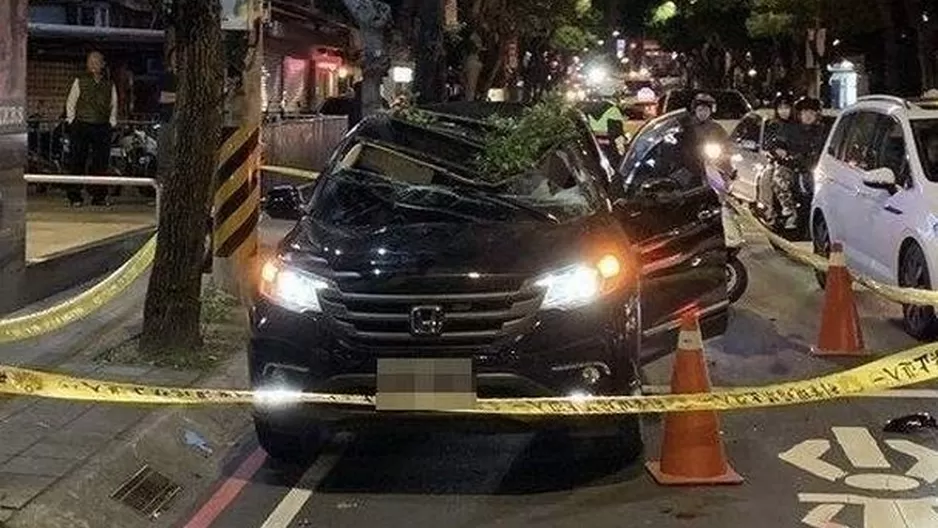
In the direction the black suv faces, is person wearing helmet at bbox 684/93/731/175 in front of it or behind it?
behind

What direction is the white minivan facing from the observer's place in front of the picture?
facing the viewer and to the right of the viewer

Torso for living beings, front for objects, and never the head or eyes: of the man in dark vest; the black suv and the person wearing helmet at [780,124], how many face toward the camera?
3

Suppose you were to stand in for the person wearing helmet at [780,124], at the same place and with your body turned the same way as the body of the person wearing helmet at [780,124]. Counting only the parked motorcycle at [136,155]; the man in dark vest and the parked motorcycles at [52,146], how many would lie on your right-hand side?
3

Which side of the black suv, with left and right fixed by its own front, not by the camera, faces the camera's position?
front

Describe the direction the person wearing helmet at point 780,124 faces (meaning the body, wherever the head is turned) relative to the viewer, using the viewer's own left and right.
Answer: facing the viewer

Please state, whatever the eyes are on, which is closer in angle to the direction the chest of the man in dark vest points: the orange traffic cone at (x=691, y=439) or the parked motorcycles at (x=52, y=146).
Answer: the orange traffic cone

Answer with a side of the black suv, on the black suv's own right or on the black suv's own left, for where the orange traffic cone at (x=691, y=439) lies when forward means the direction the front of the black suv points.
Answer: on the black suv's own left

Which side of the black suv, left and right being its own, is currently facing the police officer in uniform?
back

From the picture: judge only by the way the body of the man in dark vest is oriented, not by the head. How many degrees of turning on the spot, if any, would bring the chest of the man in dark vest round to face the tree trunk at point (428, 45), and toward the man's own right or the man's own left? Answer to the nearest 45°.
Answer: approximately 135° to the man's own left

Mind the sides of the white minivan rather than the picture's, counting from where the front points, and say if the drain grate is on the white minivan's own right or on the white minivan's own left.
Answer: on the white minivan's own right

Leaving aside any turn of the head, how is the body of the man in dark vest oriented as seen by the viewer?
toward the camera

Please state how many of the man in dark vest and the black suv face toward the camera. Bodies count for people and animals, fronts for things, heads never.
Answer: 2

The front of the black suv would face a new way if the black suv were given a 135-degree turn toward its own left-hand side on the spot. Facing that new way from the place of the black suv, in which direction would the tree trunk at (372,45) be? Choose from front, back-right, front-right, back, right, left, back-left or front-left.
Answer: front-left
